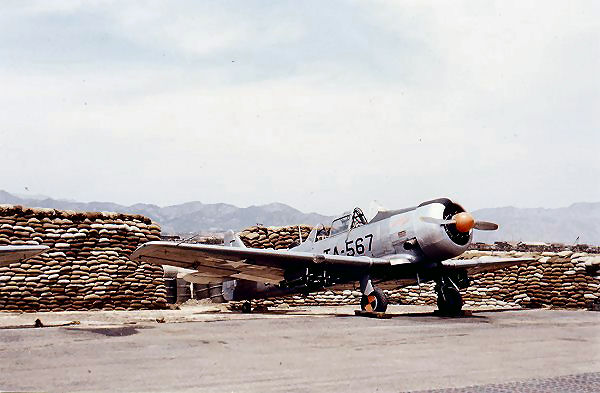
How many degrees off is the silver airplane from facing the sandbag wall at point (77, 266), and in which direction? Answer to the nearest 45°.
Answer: approximately 135° to its right

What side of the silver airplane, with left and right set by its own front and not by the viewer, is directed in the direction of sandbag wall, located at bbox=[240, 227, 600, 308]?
left

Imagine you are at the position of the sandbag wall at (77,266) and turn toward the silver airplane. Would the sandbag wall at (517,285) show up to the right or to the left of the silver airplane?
left

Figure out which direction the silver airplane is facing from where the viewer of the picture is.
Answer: facing the viewer and to the right of the viewer

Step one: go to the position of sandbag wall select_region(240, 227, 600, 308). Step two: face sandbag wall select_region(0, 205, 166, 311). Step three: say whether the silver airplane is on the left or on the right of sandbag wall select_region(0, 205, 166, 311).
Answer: left
